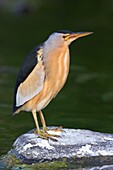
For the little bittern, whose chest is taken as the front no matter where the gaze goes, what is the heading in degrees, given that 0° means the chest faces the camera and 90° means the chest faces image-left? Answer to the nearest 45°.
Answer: approximately 270°
